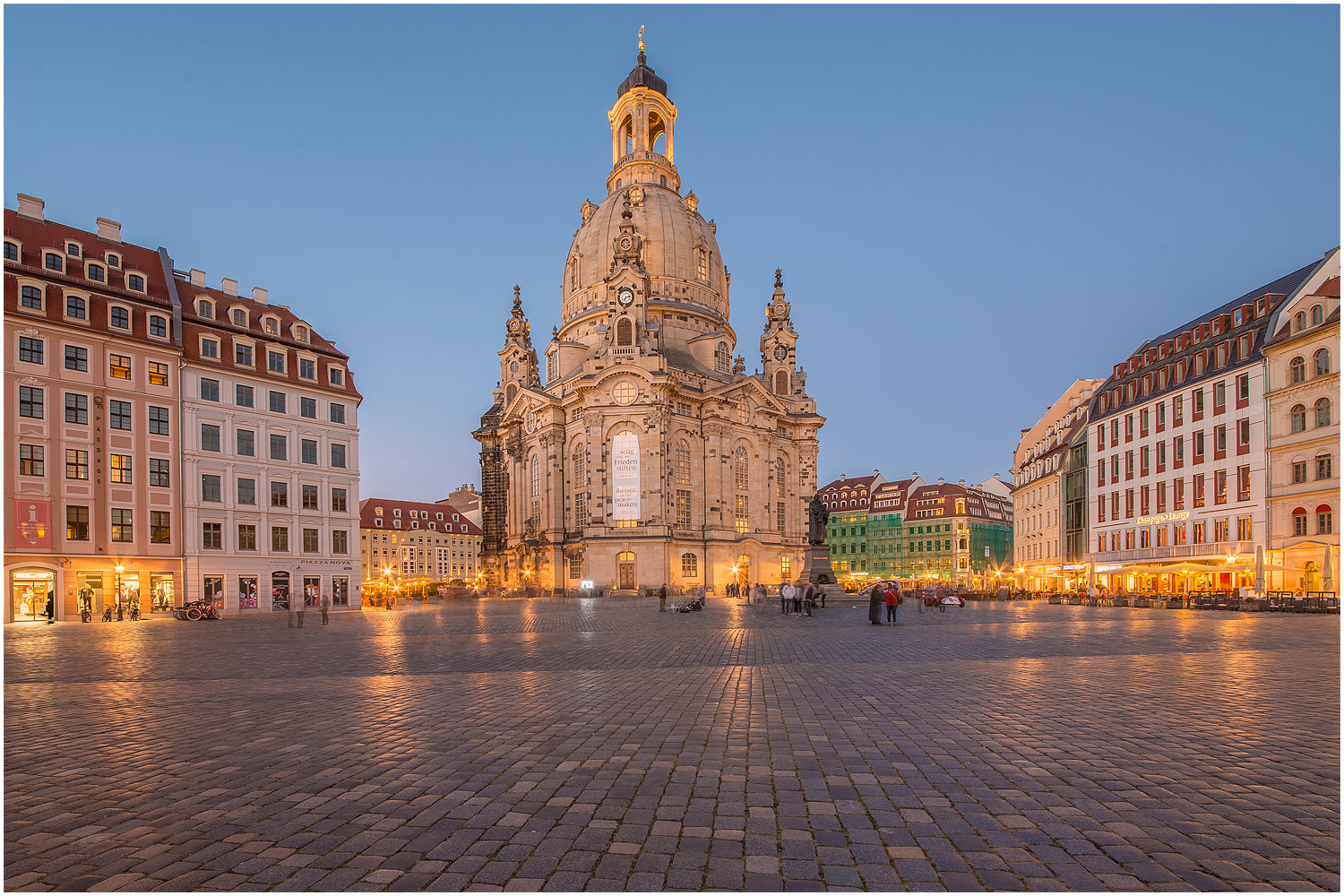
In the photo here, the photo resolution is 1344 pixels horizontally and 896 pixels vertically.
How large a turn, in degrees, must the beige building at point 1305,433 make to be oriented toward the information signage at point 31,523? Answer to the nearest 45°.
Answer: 0° — it already faces it

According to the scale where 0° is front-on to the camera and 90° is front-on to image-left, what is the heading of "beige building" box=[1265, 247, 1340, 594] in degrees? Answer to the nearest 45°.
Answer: approximately 45°

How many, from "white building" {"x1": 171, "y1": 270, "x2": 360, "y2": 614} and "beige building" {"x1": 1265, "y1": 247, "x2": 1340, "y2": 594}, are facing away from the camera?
0

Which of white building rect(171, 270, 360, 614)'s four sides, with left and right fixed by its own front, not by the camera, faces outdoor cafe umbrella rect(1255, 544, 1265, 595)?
front

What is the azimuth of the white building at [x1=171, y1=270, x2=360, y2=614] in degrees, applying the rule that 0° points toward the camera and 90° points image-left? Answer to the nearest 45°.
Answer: approximately 315°

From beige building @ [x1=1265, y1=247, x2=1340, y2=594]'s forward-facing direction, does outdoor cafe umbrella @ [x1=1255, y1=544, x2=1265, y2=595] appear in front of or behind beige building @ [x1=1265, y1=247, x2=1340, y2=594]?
in front

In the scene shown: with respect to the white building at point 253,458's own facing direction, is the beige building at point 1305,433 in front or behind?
in front
